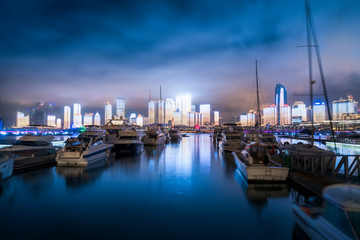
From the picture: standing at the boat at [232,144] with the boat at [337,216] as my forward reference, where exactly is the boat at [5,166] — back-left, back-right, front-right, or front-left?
front-right

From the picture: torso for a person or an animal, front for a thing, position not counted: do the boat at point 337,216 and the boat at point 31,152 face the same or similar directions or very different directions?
very different directions

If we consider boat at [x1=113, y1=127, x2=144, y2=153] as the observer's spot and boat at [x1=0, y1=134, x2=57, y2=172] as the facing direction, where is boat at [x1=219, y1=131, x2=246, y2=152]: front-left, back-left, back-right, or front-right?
back-left

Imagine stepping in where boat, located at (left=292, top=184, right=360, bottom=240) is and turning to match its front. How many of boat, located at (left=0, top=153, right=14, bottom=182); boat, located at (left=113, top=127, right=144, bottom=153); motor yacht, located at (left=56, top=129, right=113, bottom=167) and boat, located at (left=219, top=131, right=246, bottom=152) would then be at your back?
0

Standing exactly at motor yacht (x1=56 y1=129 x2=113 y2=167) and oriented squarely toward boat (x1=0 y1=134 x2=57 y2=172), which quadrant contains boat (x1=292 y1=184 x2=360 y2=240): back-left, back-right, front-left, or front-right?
back-left

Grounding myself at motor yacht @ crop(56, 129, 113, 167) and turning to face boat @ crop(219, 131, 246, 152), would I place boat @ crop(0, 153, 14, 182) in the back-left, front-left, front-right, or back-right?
back-right

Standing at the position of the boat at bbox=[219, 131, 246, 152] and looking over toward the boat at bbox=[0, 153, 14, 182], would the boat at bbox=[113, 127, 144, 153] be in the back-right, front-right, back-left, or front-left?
front-right

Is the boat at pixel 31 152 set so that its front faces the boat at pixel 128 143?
no

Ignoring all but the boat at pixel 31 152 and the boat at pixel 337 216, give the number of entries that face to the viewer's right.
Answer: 0
